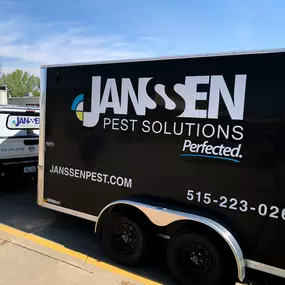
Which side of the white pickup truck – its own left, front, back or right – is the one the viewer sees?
back

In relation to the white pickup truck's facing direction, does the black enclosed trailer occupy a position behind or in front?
behind
